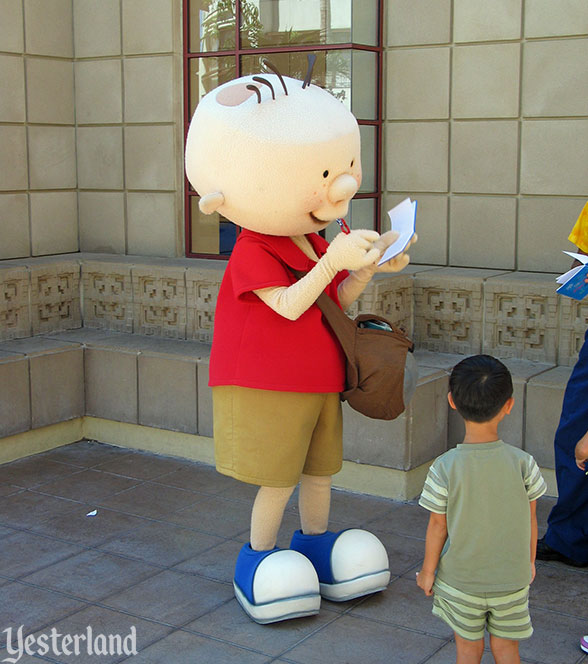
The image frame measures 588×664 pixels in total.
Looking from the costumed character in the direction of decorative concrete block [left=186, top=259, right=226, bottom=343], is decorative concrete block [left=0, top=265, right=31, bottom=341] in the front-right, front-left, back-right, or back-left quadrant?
front-left

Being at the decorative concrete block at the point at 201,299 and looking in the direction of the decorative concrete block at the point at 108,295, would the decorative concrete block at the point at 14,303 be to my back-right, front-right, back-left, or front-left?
front-left

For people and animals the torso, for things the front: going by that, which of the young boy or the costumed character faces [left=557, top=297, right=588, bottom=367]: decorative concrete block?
the young boy

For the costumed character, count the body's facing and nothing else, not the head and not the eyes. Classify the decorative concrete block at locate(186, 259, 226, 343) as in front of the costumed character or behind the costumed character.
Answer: behind

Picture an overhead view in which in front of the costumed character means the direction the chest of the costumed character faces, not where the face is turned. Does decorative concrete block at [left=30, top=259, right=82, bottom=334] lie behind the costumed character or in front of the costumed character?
behind

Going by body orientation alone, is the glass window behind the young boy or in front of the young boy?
in front

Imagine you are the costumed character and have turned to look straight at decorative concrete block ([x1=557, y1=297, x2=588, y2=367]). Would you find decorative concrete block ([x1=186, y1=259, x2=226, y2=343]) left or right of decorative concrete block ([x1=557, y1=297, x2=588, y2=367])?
left

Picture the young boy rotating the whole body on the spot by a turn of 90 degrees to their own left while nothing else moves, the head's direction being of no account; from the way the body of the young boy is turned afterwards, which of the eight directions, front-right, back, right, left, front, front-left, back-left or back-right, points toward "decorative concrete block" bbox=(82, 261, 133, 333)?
front-right

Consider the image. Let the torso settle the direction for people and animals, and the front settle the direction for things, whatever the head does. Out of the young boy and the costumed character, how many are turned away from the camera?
1

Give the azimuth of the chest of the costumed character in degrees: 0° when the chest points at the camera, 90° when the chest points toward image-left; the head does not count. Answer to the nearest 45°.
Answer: approximately 315°

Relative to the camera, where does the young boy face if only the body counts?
away from the camera

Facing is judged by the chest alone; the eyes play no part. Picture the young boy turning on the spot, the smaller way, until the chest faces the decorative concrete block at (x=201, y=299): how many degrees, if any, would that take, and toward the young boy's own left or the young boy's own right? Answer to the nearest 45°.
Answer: approximately 45° to the young boy's own left

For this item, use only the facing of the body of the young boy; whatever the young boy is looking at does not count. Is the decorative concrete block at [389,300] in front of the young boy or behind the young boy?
in front

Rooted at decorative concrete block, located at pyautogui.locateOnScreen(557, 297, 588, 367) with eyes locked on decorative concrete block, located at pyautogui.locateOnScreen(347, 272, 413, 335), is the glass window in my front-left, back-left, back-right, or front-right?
front-right

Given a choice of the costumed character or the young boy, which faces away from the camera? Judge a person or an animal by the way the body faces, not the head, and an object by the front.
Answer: the young boy
